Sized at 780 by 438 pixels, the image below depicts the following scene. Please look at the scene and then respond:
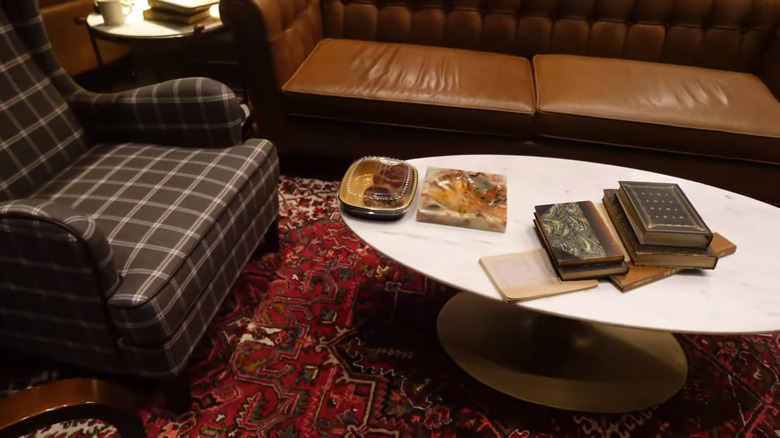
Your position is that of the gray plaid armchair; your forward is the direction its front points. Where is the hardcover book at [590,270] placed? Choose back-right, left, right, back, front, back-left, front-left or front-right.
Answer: front

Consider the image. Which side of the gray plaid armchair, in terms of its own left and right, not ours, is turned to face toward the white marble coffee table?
front

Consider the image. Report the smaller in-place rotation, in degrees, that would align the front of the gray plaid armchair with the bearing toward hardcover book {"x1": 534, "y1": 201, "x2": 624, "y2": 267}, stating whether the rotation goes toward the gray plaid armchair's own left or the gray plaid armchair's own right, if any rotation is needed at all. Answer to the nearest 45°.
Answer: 0° — it already faces it

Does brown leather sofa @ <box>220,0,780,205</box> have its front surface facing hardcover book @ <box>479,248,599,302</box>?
yes

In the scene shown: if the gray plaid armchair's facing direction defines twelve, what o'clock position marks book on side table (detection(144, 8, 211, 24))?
The book on side table is roughly at 8 o'clock from the gray plaid armchair.

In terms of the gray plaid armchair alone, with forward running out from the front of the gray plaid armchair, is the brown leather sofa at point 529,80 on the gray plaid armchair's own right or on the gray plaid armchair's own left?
on the gray plaid armchair's own left

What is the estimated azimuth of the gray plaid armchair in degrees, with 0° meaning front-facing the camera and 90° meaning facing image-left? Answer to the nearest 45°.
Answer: approximately 315°

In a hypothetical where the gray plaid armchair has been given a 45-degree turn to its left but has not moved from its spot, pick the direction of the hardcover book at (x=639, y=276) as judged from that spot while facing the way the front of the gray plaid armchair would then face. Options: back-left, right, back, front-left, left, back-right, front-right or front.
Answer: front-right

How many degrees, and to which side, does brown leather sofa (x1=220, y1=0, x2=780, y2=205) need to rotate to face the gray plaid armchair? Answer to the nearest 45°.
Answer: approximately 45° to its right

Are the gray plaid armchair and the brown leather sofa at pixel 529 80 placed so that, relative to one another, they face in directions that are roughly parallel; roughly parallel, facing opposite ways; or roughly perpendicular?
roughly perpendicular

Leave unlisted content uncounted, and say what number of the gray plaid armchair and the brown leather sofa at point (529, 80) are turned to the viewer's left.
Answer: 0

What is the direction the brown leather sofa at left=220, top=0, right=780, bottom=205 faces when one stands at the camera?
facing the viewer

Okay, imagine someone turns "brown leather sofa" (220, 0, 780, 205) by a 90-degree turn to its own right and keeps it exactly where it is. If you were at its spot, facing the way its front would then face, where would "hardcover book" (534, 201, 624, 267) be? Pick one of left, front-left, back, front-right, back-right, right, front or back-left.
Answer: left

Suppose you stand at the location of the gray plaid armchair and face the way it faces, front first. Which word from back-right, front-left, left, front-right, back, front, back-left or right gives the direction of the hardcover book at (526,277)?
front

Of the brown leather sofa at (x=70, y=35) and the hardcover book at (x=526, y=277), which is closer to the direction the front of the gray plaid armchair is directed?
the hardcover book

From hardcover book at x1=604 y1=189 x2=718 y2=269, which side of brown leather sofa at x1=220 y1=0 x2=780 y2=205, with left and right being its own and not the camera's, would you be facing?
front

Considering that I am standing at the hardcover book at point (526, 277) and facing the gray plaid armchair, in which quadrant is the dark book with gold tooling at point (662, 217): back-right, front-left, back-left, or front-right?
back-right
